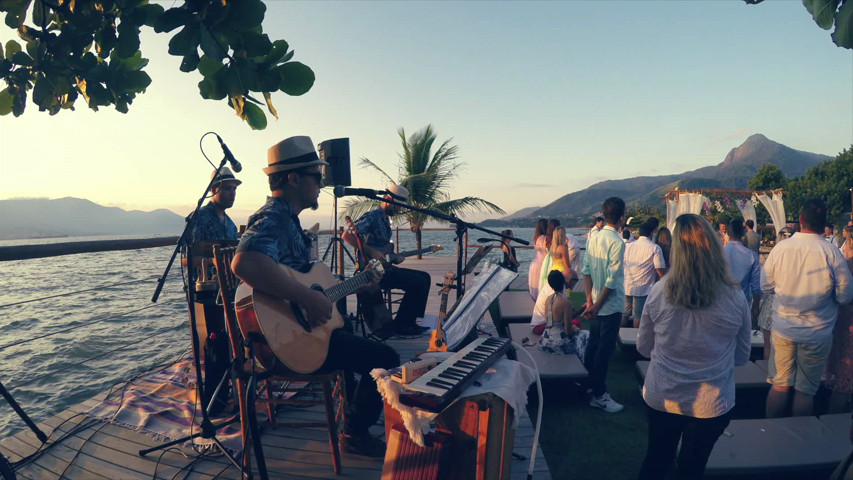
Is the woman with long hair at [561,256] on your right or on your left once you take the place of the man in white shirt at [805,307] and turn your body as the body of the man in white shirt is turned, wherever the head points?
on your left

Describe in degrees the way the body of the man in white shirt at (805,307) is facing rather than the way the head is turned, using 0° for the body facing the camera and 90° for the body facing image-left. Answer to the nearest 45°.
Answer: approximately 180°

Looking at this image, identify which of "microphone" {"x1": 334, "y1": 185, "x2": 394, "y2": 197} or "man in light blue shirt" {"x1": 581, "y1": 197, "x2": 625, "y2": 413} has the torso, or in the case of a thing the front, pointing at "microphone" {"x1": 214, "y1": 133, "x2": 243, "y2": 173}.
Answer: "microphone" {"x1": 334, "y1": 185, "x2": 394, "y2": 197}

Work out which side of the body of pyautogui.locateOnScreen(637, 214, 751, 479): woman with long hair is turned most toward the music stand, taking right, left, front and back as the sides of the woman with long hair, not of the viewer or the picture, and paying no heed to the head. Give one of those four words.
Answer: left

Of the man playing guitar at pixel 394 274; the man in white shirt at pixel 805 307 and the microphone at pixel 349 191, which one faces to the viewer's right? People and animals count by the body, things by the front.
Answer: the man playing guitar

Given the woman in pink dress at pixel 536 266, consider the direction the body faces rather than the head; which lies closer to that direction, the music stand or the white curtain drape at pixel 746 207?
the white curtain drape

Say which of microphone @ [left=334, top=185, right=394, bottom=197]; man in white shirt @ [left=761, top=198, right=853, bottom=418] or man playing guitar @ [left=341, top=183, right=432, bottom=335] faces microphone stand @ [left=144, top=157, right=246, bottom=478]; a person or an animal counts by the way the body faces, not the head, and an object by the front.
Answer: the microphone

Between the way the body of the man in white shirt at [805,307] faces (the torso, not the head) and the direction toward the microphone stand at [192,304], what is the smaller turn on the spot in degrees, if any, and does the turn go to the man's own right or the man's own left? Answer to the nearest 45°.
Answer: approximately 135° to the man's own left

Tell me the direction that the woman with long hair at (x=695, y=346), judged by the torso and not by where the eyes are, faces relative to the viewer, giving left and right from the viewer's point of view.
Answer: facing away from the viewer
